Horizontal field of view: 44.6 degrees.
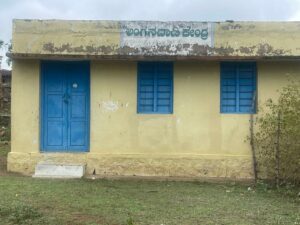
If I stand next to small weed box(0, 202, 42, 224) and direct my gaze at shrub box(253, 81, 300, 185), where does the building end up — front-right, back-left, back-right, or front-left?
front-left

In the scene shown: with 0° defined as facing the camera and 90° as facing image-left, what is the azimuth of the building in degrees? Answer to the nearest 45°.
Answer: approximately 0°

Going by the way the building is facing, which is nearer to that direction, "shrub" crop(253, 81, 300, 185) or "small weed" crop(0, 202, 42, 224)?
the small weed

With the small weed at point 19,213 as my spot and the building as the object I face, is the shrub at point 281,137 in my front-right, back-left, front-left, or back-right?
front-right

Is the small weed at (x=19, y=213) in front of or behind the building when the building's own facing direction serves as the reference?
in front

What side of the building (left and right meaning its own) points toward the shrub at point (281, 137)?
left
